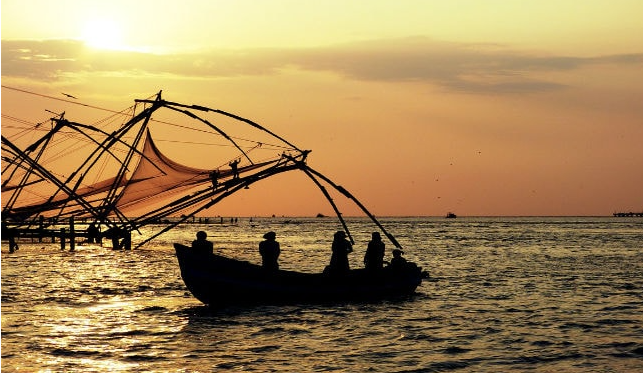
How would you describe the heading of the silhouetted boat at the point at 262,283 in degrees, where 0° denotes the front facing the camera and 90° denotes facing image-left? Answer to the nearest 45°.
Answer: approximately 90°

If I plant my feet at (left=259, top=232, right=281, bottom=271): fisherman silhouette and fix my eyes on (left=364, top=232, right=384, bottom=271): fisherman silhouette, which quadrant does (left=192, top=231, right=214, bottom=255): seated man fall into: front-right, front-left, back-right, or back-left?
back-left
